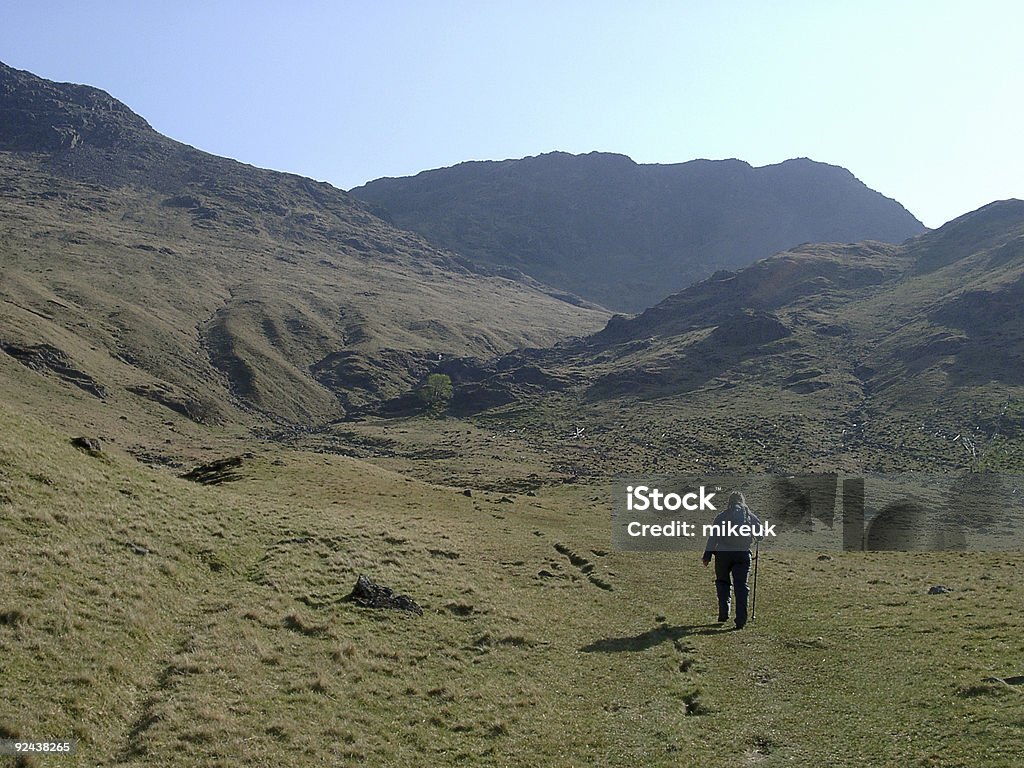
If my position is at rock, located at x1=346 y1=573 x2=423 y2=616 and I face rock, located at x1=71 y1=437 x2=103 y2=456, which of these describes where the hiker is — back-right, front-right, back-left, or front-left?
back-right

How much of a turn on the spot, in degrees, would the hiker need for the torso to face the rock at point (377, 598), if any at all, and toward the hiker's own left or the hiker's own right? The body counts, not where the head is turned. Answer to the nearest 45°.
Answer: approximately 90° to the hiker's own left

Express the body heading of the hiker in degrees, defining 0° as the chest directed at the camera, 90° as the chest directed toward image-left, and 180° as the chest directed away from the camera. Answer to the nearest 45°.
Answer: approximately 180°

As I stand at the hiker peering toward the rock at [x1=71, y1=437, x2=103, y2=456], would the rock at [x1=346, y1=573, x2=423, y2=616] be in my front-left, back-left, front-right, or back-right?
front-left

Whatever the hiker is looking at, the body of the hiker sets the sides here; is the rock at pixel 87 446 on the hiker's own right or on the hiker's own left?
on the hiker's own left

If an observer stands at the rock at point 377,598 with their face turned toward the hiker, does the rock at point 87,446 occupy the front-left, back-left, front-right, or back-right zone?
back-left
